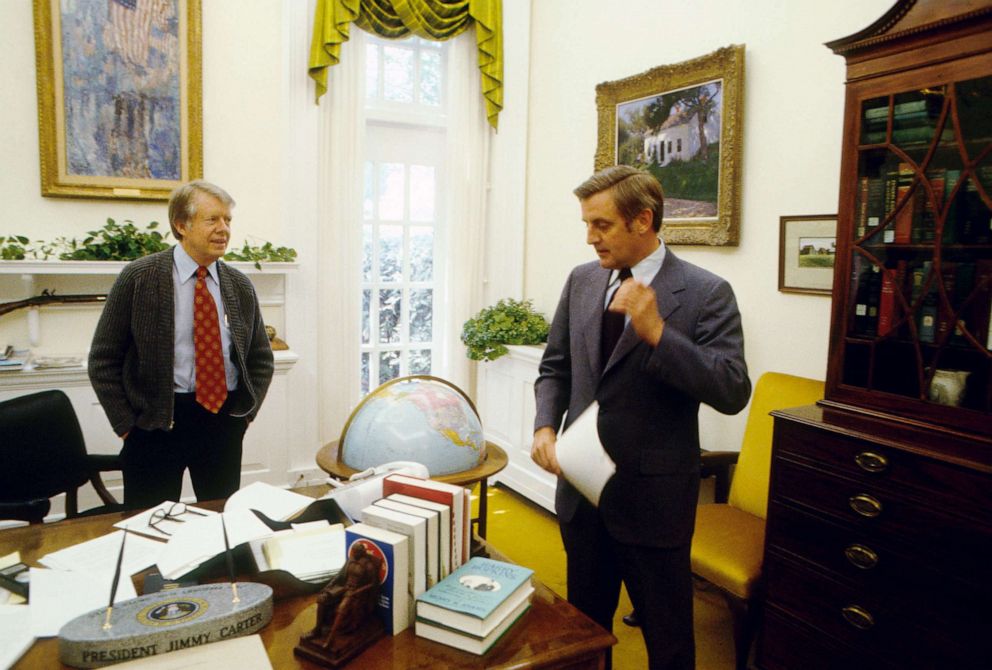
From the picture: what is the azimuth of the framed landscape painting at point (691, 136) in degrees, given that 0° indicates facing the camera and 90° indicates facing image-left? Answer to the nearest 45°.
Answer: approximately 45°

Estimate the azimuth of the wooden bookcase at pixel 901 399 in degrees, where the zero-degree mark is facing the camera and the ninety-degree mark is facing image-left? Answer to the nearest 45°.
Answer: approximately 45°

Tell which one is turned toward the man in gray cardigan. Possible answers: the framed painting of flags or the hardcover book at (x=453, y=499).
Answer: the framed painting of flags

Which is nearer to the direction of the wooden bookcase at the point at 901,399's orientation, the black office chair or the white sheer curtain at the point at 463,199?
the black office chair

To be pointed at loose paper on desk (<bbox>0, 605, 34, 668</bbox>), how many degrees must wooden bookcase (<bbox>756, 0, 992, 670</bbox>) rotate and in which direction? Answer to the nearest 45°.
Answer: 0° — it already faces it

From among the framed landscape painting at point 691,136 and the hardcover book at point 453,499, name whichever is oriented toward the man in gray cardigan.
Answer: the framed landscape painting

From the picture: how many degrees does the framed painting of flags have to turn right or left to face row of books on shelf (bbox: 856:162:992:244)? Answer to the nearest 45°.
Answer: approximately 45° to its left

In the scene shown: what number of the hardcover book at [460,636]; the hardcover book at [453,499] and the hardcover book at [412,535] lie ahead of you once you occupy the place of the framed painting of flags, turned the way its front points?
3

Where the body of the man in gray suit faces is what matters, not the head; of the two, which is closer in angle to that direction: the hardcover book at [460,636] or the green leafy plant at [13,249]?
the hardcover book

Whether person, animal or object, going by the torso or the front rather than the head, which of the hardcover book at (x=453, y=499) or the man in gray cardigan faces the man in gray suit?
the man in gray cardigan

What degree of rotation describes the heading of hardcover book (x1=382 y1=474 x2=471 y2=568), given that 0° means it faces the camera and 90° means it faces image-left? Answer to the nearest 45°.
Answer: approximately 45°

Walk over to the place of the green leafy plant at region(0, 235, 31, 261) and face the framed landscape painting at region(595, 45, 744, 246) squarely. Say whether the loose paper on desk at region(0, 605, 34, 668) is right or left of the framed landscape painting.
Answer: right

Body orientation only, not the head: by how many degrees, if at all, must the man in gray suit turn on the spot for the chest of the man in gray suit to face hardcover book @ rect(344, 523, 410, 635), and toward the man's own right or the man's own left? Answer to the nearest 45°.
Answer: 0° — they already face it

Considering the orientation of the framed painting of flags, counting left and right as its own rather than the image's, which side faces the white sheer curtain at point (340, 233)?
left
